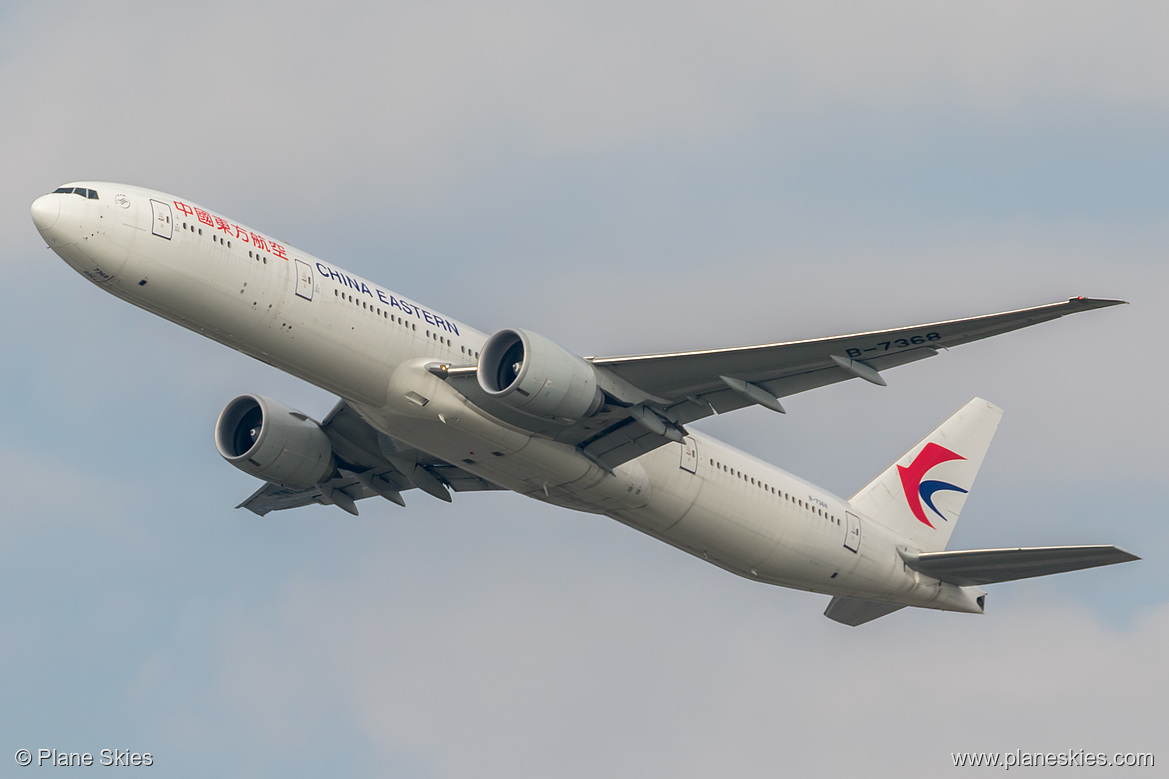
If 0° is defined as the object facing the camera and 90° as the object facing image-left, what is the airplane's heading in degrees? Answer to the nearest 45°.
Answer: approximately 45°
